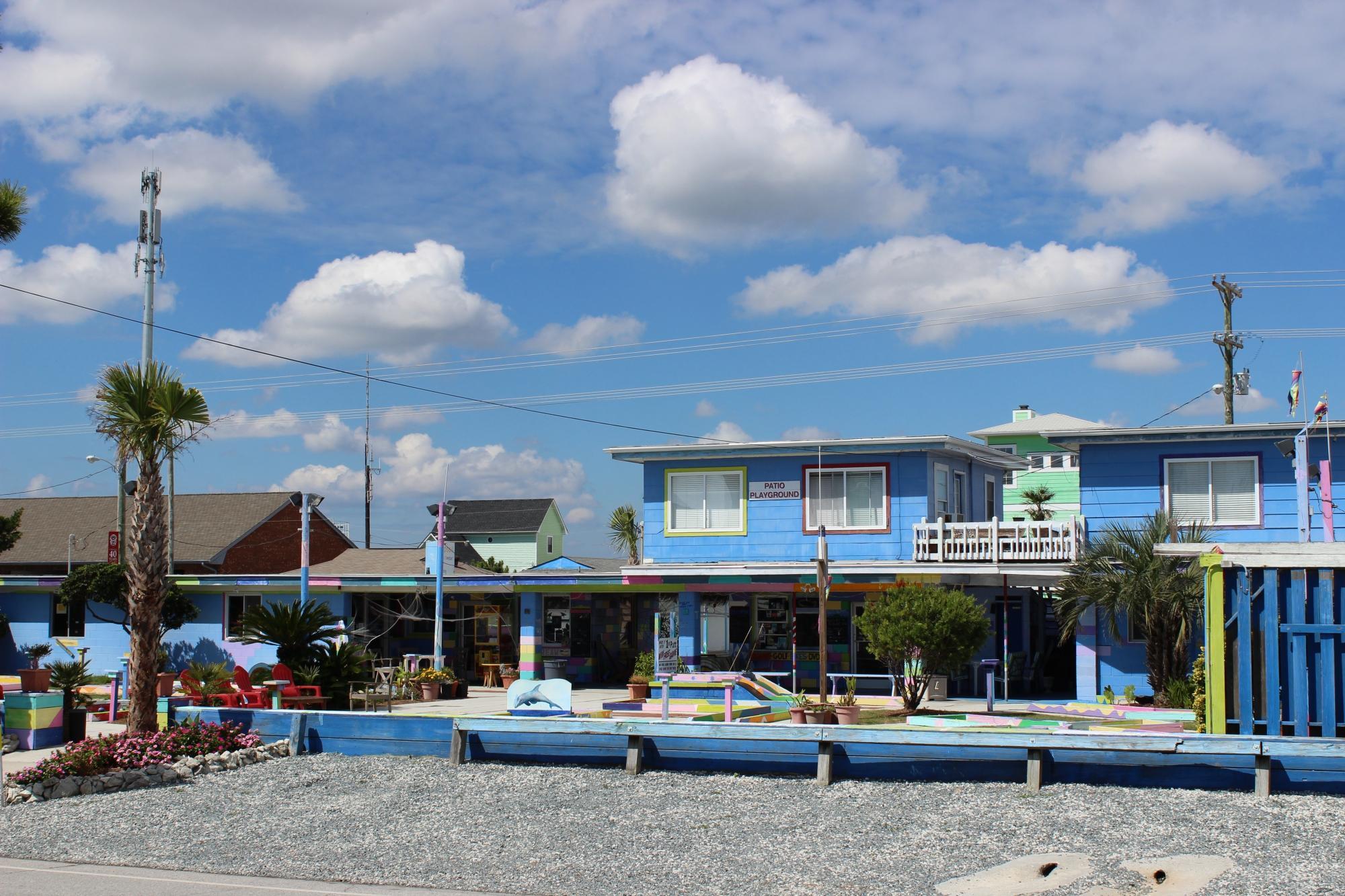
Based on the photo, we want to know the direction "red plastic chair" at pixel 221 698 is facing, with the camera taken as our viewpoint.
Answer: facing to the right of the viewer

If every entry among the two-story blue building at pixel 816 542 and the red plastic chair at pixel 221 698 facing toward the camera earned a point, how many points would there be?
1

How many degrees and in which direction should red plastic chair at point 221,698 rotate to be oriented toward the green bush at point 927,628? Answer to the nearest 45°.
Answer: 0° — it already faces it

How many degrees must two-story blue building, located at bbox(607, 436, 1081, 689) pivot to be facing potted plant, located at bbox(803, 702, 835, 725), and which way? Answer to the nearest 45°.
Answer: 0° — it already faces it

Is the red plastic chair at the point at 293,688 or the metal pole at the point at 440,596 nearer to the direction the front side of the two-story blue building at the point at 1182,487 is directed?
the red plastic chair

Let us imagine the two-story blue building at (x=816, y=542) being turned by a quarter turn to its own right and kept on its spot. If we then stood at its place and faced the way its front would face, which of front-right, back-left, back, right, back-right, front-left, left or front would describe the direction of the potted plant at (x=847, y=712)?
left

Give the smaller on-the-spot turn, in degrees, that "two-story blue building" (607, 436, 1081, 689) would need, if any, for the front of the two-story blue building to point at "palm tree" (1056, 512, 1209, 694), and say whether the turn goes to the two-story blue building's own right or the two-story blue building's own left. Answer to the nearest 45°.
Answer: approximately 45° to the two-story blue building's own left

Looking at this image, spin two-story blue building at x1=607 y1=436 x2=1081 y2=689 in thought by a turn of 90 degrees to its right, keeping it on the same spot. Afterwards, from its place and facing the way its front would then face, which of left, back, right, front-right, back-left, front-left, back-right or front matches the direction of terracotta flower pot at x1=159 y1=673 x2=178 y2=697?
front-left

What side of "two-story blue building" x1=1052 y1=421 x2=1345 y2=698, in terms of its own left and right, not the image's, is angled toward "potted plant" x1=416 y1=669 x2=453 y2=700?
right

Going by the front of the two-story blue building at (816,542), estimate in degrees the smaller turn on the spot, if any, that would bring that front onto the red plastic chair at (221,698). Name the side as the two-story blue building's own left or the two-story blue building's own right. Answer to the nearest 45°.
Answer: approximately 45° to the two-story blue building's own right

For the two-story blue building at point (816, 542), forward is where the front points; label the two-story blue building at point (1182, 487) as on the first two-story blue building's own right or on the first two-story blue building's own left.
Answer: on the first two-story blue building's own left
